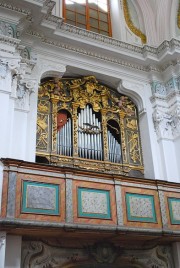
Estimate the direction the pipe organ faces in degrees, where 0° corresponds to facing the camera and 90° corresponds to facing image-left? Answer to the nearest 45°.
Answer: approximately 315°
